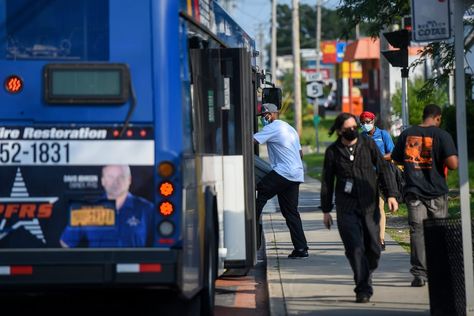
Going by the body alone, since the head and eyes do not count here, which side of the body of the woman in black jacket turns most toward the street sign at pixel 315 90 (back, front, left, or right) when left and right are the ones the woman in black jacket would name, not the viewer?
back

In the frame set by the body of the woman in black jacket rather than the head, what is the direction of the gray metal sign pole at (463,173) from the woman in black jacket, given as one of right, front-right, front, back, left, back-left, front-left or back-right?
front-left

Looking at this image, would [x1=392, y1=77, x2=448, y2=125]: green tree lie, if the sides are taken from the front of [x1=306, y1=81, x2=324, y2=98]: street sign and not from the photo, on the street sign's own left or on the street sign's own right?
on the street sign's own left

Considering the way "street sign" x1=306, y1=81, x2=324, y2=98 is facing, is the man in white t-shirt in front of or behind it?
in front

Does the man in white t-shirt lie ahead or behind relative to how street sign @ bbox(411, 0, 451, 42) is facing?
behind

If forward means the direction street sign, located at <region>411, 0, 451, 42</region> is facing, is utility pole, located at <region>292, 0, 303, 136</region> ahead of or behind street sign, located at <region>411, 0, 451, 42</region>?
behind

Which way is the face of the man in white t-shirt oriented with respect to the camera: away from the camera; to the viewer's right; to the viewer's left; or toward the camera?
to the viewer's left

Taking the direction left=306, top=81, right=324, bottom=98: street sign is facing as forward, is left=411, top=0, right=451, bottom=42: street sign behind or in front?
in front

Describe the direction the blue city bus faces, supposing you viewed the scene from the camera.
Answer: facing away from the viewer

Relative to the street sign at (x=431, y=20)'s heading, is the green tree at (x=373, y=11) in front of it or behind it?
behind

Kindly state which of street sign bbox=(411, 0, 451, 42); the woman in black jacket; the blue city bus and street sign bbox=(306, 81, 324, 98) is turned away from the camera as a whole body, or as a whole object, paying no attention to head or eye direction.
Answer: the blue city bus

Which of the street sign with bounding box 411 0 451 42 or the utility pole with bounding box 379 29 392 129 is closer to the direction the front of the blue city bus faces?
the utility pole

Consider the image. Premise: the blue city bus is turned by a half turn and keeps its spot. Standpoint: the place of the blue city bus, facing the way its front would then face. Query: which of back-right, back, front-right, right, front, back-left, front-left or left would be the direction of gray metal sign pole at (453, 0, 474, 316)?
left
